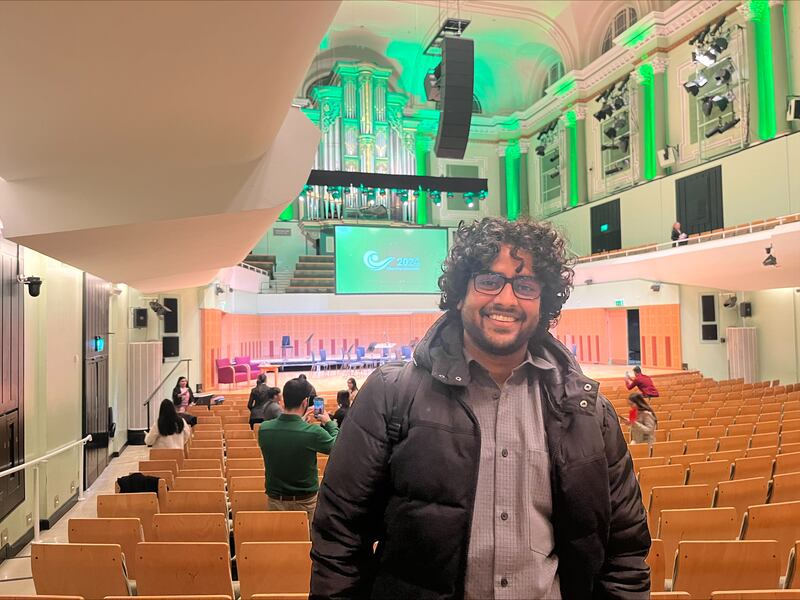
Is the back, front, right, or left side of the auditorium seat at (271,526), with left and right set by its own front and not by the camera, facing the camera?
back

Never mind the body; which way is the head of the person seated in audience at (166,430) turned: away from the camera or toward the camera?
away from the camera

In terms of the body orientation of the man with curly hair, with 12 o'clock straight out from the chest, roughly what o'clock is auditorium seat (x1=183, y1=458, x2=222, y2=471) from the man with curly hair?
The auditorium seat is roughly at 5 o'clock from the man with curly hair.

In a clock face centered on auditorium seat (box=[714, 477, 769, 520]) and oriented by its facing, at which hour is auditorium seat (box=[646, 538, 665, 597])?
auditorium seat (box=[646, 538, 665, 597]) is roughly at 8 o'clock from auditorium seat (box=[714, 477, 769, 520]).

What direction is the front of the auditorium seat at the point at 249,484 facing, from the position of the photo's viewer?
facing away from the viewer

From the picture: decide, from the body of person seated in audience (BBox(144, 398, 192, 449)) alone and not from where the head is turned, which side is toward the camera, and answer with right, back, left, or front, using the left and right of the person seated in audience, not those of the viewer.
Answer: back

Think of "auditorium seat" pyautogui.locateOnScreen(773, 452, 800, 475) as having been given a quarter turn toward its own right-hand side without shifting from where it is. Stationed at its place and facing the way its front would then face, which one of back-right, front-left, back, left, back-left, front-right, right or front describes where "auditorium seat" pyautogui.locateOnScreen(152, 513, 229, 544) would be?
back

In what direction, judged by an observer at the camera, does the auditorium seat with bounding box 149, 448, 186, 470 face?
facing away from the viewer

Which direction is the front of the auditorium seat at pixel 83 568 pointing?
away from the camera

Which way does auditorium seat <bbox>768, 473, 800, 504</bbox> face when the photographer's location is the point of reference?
facing away from the viewer and to the left of the viewer

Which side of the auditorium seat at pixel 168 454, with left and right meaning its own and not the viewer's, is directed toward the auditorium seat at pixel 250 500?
back

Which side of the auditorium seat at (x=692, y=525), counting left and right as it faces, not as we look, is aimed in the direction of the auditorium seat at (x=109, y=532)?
left
